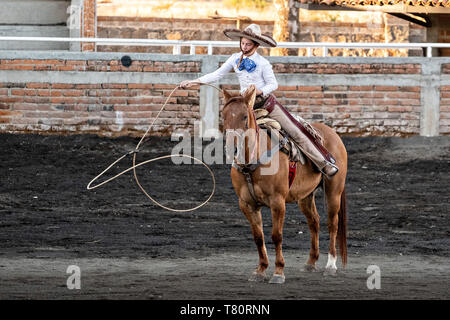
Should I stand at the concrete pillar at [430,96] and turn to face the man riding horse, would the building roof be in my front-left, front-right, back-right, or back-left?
back-right

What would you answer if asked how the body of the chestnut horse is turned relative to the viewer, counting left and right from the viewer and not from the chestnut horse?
facing the viewer and to the left of the viewer

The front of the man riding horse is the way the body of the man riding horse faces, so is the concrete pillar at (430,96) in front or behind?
behind

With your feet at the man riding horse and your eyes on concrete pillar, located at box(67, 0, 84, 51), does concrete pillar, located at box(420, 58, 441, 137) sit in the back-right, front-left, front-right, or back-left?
front-right

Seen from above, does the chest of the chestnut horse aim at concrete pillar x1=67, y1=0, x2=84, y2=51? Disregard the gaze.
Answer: no

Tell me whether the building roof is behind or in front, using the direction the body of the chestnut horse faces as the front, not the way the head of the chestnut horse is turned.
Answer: behind

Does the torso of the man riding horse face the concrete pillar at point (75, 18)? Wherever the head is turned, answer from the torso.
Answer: no

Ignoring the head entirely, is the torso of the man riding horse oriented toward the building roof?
no

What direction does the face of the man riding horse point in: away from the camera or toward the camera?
toward the camera
